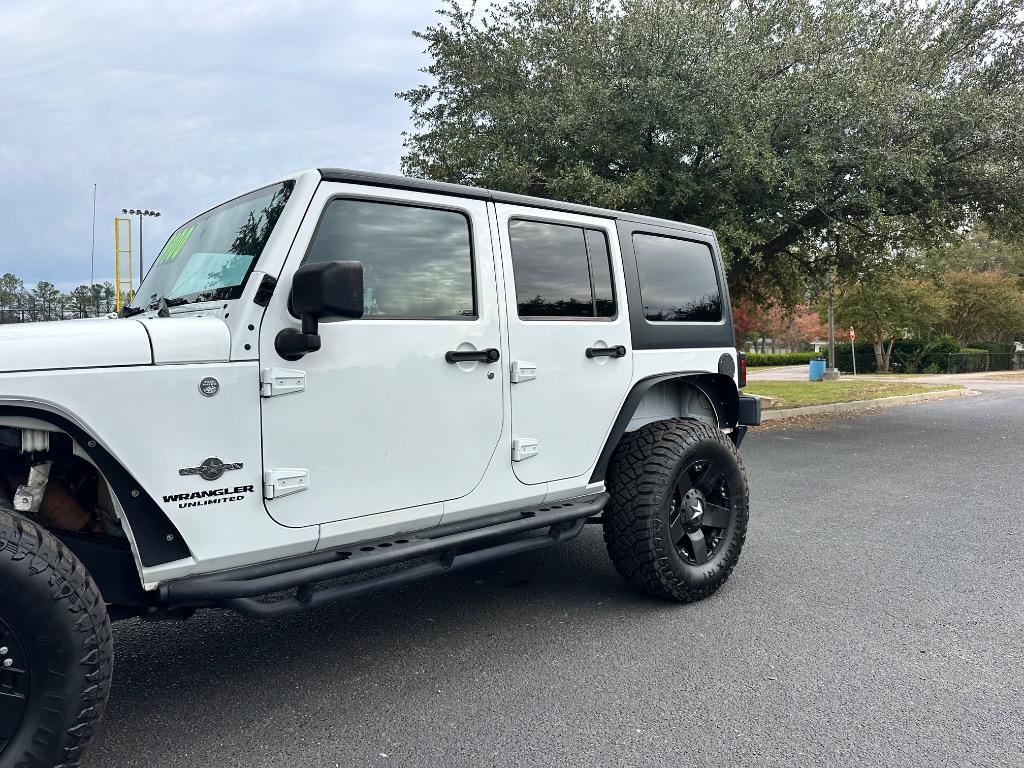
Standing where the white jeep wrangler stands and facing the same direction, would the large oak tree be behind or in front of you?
behind

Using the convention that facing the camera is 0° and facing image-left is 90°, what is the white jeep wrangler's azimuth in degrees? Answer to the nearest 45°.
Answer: approximately 45°

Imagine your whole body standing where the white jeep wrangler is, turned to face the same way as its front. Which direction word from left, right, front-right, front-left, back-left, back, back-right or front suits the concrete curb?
back

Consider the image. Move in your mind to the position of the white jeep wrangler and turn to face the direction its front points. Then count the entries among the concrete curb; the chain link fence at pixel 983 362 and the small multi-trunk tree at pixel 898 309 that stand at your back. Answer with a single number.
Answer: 3

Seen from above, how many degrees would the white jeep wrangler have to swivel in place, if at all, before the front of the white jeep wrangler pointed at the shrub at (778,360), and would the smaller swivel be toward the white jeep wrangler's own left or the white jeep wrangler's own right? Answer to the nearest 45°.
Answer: approximately 180°

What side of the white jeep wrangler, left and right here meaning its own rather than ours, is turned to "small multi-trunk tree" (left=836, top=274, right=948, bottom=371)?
back

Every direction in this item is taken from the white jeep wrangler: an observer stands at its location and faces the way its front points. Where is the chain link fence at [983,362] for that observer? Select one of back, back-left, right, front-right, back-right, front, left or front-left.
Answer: back
